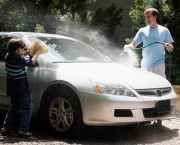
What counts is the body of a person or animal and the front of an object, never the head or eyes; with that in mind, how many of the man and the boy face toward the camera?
1

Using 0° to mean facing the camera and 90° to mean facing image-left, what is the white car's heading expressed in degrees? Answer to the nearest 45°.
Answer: approximately 315°

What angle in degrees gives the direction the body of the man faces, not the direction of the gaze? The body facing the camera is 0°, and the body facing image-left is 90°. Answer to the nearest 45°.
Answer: approximately 0°

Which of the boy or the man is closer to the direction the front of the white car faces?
the man

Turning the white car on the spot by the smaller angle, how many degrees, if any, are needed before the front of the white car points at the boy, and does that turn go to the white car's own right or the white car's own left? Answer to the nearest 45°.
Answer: approximately 135° to the white car's own right

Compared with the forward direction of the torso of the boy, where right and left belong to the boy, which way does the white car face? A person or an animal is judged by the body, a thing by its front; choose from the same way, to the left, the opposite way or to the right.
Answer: to the right

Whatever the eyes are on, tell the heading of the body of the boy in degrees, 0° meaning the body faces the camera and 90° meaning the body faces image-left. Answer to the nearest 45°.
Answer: approximately 225°

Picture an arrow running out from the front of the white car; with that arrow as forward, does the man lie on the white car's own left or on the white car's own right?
on the white car's own left
